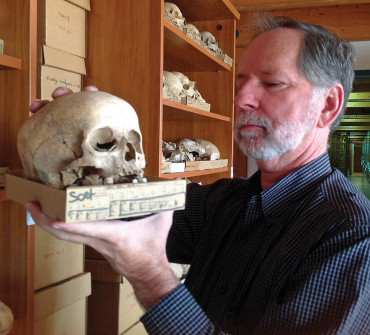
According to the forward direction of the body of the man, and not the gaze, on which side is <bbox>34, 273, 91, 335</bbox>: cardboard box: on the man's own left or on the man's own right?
on the man's own right

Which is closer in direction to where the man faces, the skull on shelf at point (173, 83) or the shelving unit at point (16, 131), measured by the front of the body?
the shelving unit

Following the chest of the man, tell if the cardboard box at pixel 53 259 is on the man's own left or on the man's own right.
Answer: on the man's own right

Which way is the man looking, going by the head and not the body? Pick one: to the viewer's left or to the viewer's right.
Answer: to the viewer's left

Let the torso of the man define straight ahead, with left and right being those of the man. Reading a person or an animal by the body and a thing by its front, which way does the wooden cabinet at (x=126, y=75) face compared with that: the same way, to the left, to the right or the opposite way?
to the left
